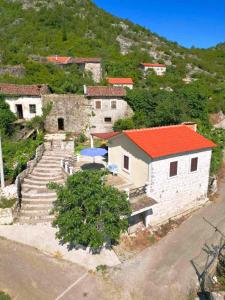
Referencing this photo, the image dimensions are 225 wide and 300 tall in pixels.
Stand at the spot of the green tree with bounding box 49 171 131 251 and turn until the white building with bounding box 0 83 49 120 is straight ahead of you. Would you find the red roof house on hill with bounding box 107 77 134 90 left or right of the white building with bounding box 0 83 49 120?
right

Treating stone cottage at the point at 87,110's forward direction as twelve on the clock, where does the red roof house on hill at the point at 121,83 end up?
The red roof house on hill is roughly at 7 o'clock from the stone cottage.

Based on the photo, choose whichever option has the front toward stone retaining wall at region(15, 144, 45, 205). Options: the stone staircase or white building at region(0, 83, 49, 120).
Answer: the white building

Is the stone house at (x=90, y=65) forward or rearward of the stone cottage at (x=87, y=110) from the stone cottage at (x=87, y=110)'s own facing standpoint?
rearward

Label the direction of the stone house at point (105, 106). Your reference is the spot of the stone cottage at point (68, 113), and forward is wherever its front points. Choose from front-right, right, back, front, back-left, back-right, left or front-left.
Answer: left

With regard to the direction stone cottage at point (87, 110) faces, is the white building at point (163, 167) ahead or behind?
ahead

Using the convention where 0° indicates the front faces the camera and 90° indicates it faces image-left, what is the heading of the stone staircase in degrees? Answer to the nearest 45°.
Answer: approximately 0°

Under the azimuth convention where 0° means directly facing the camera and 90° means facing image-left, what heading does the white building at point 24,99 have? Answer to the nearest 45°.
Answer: approximately 0°

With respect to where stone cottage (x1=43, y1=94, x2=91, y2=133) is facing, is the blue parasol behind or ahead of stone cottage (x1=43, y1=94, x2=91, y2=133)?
ahead

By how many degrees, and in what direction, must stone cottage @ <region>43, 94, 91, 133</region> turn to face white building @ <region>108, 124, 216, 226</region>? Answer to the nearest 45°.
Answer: approximately 45° to its left

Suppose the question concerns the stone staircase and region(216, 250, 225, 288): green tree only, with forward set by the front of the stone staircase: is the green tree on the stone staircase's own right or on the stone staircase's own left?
on the stone staircase's own left
